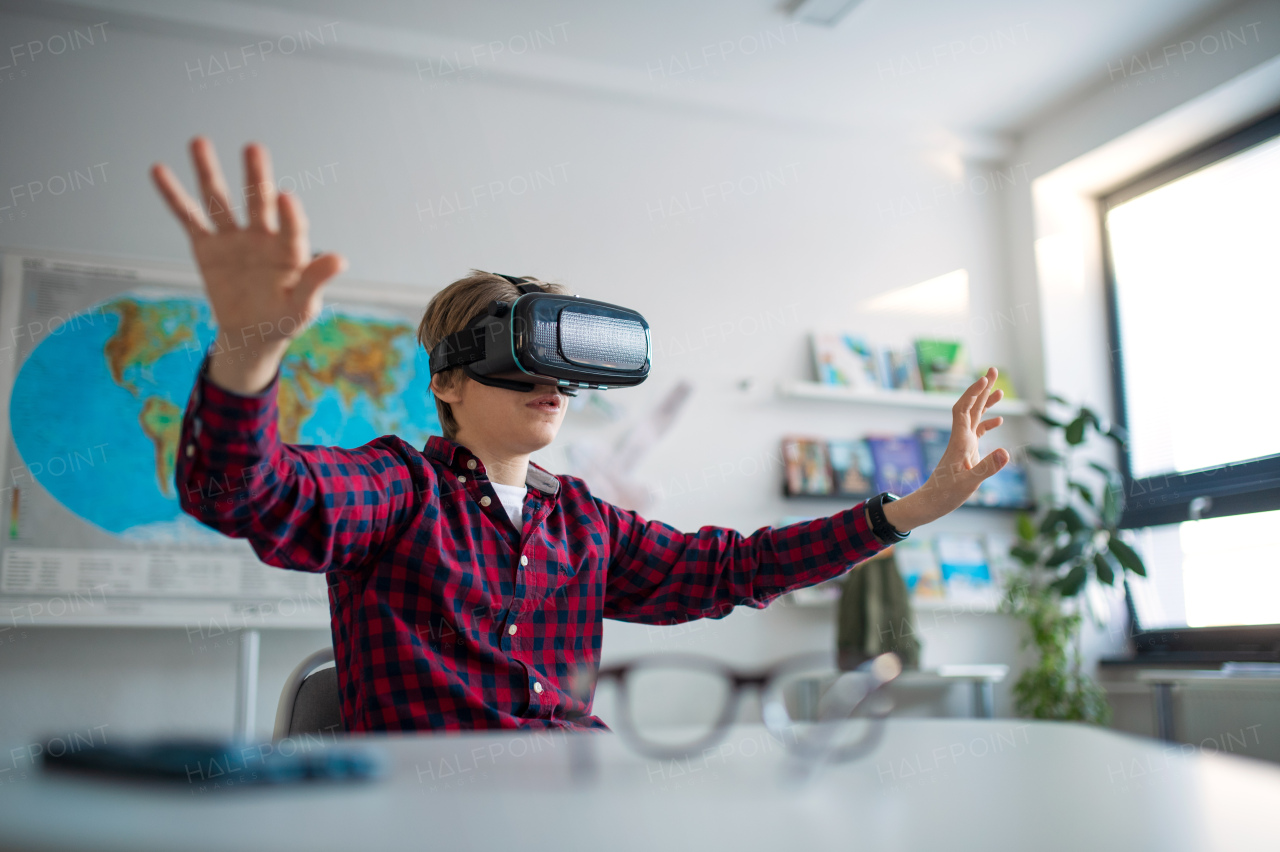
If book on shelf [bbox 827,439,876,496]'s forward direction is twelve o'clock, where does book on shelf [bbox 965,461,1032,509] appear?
book on shelf [bbox 965,461,1032,509] is roughly at 8 o'clock from book on shelf [bbox 827,439,876,496].

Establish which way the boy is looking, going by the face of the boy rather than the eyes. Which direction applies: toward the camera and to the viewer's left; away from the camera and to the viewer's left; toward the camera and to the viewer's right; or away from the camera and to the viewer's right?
toward the camera and to the viewer's right

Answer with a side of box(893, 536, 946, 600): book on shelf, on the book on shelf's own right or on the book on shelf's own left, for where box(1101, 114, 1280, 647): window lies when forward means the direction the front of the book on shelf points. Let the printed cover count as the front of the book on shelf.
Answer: on the book on shelf's own left

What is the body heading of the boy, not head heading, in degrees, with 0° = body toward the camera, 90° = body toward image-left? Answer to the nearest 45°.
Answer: approximately 315°

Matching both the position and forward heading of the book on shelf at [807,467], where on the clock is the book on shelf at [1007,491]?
the book on shelf at [1007,491] is roughly at 8 o'clock from the book on shelf at [807,467].

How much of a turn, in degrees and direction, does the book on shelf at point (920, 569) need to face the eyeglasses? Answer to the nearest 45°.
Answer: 0° — it already faces it

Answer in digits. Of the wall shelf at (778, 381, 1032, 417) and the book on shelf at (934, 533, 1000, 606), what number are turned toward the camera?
2
